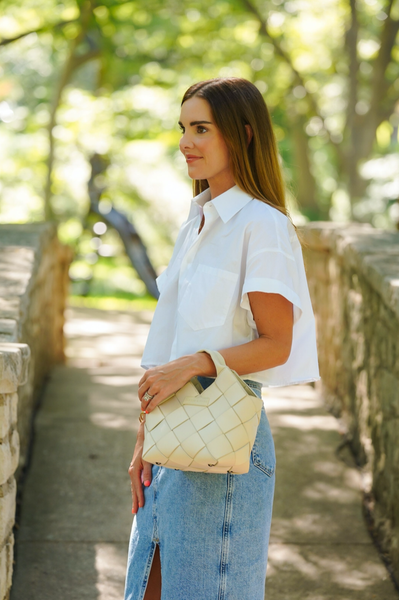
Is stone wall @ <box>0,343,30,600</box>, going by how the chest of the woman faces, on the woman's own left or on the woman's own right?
on the woman's own right

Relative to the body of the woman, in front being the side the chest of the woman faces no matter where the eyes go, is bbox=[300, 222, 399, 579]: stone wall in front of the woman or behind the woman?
behind

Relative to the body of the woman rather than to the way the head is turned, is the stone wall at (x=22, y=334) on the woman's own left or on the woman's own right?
on the woman's own right

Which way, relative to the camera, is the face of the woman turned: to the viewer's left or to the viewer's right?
to the viewer's left

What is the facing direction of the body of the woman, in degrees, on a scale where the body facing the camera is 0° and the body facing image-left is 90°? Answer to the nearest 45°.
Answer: approximately 45°
